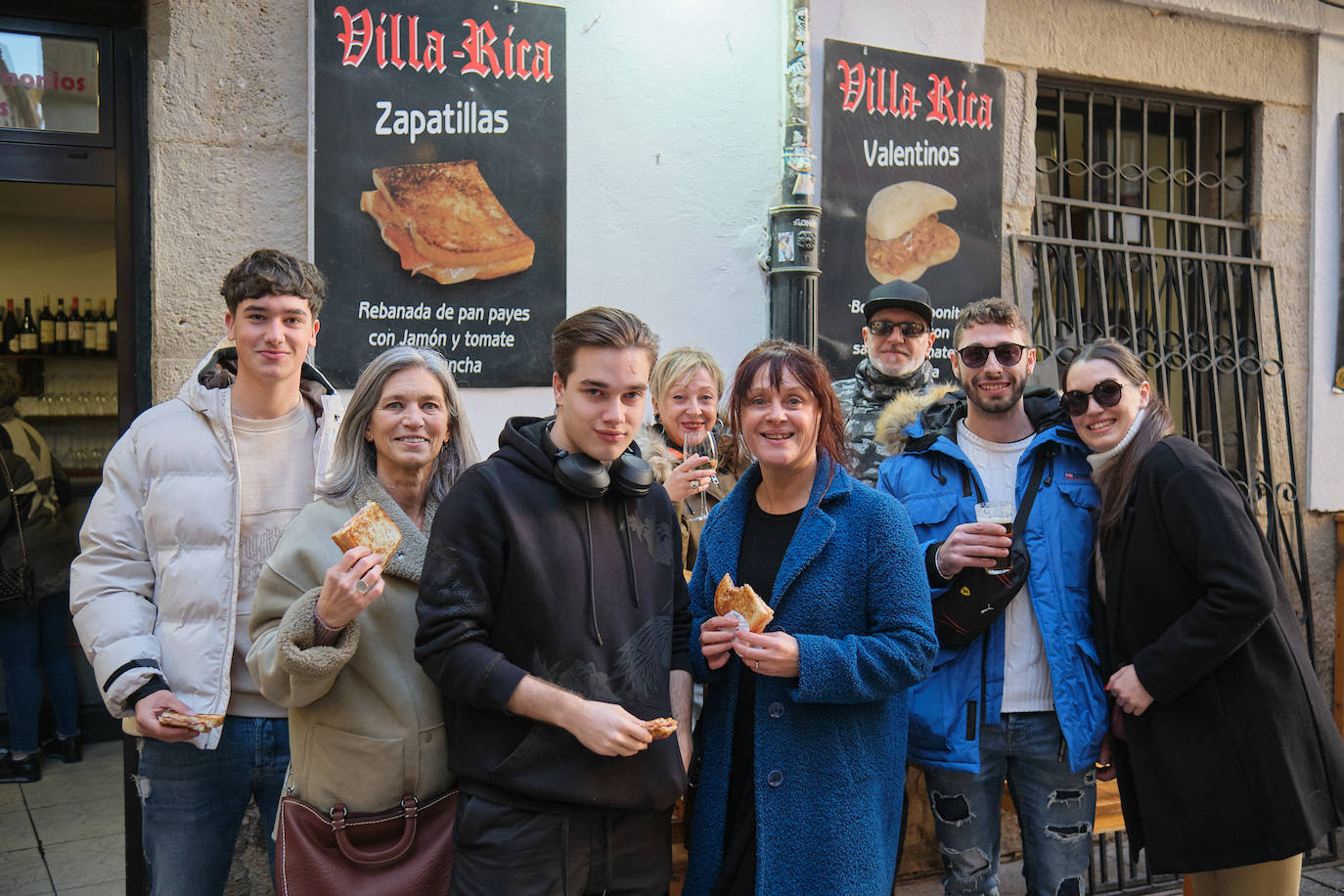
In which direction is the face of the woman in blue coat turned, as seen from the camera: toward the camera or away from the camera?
toward the camera

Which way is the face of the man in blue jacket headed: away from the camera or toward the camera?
toward the camera

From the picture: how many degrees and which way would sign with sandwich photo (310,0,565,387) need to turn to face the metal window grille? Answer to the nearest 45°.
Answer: approximately 90° to its left

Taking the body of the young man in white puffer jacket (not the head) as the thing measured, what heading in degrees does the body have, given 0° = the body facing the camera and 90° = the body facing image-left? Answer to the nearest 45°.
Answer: approximately 315°

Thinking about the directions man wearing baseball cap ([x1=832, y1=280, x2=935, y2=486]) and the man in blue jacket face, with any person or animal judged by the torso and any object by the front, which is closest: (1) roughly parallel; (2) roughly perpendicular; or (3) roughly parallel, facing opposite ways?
roughly parallel

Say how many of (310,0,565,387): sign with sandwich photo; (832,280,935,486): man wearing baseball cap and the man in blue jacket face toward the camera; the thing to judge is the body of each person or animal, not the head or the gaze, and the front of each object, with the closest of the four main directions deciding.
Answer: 3

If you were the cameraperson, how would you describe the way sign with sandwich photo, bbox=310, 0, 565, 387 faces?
facing the viewer

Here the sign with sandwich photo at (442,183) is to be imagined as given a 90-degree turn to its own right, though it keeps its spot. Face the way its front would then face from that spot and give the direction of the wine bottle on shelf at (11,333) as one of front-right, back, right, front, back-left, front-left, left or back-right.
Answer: front-right

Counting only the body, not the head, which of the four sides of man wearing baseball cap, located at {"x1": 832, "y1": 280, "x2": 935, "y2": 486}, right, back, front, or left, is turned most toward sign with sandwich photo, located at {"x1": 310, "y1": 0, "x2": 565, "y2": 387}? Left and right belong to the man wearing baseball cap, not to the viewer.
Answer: right

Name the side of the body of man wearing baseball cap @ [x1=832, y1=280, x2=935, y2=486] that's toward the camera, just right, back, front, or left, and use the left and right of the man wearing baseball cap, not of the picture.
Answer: front

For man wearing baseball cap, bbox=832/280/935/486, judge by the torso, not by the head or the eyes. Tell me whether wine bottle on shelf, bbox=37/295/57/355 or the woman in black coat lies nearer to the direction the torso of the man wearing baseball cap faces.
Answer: the woman in black coat

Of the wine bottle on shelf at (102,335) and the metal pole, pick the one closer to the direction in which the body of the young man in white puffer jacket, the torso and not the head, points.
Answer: the metal pole

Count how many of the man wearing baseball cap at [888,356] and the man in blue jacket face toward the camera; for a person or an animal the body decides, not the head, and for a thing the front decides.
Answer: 2
